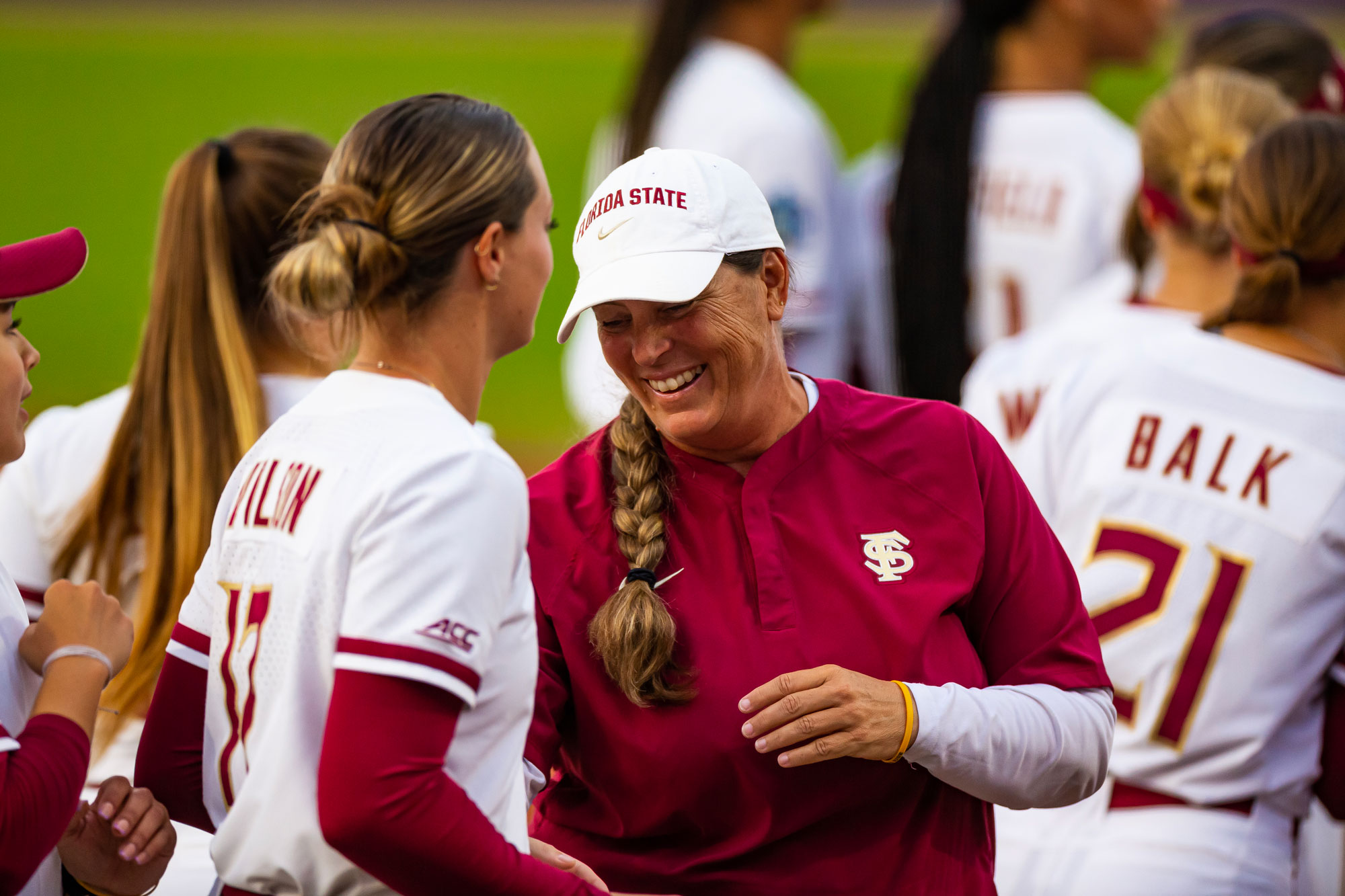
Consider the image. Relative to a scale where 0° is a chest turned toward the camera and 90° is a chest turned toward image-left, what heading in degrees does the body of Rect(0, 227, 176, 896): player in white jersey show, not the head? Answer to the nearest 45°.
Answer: approximately 270°

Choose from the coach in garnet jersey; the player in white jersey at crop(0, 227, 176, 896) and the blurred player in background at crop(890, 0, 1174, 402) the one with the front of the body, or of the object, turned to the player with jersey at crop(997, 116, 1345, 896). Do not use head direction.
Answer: the player in white jersey

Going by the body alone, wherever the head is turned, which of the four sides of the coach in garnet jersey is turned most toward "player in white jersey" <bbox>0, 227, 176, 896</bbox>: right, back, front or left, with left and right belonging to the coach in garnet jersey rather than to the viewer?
right

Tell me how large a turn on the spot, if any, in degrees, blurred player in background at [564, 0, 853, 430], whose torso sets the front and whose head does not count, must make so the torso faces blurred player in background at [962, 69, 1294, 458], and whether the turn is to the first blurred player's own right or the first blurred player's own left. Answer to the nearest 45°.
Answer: approximately 45° to the first blurred player's own right

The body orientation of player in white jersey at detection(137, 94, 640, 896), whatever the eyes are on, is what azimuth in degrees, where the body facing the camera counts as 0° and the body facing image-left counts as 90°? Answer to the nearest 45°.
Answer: approximately 225°

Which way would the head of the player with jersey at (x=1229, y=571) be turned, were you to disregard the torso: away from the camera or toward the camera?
away from the camera

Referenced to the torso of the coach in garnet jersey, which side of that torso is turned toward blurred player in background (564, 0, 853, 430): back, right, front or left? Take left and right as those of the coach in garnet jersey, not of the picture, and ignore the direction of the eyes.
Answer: back

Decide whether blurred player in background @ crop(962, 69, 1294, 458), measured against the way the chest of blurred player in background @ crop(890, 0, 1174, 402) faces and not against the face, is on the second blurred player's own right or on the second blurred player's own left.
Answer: on the second blurred player's own right
